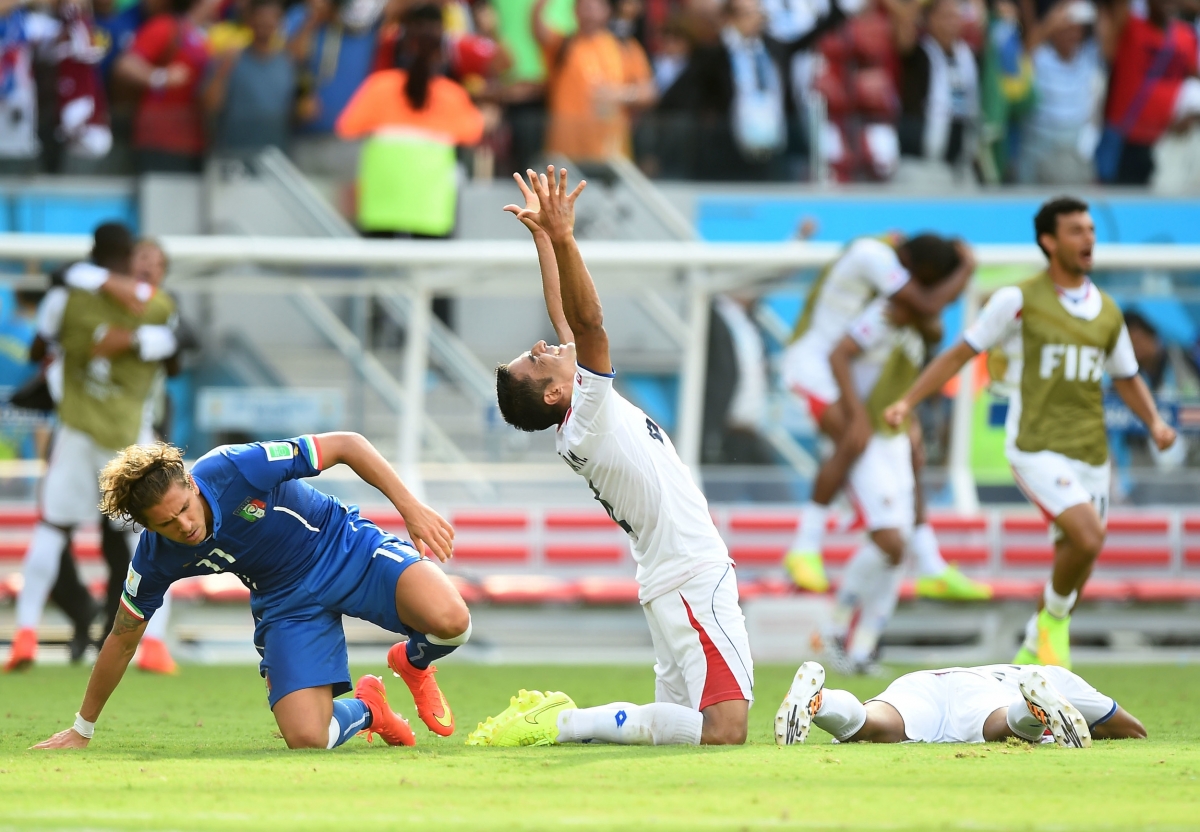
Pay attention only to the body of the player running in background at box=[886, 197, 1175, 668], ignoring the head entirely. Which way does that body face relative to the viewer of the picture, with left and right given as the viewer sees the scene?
facing the viewer and to the right of the viewer

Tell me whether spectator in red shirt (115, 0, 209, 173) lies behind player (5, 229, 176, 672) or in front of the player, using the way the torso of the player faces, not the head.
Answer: in front

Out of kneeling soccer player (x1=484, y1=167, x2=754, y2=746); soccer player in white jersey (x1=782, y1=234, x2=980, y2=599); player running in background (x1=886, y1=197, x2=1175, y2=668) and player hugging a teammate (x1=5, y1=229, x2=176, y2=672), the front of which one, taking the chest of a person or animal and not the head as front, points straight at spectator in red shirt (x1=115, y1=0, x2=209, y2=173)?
player hugging a teammate (x1=5, y1=229, x2=176, y2=672)

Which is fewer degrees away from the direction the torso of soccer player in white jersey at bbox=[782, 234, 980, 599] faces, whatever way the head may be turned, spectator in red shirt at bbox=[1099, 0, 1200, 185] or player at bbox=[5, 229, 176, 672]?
the spectator in red shirt

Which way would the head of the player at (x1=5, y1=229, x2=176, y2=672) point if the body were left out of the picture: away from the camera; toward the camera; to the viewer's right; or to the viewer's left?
away from the camera

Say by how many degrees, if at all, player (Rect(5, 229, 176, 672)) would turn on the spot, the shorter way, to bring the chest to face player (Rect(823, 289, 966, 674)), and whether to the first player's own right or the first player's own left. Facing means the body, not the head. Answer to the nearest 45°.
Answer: approximately 90° to the first player's own right

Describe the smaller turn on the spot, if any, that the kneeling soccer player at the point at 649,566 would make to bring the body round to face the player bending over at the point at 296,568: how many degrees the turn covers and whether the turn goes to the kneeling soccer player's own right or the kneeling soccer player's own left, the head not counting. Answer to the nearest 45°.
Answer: approximately 180°

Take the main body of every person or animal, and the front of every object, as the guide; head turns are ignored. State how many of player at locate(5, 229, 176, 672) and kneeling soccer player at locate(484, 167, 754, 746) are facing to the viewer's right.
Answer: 1

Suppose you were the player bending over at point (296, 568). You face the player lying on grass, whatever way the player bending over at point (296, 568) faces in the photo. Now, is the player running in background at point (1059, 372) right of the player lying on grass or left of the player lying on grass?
left

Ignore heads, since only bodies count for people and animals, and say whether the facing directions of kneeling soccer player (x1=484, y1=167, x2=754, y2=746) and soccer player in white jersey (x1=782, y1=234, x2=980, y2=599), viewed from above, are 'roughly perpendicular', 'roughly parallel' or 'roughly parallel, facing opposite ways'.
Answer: roughly parallel

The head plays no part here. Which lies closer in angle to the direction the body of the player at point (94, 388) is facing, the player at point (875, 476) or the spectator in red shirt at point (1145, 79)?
the spectator in red shirt

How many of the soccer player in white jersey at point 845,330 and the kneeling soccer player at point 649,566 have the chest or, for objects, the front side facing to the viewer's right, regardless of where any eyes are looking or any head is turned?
2

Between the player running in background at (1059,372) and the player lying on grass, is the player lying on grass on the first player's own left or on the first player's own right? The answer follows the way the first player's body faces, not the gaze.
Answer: on the first player's own right
